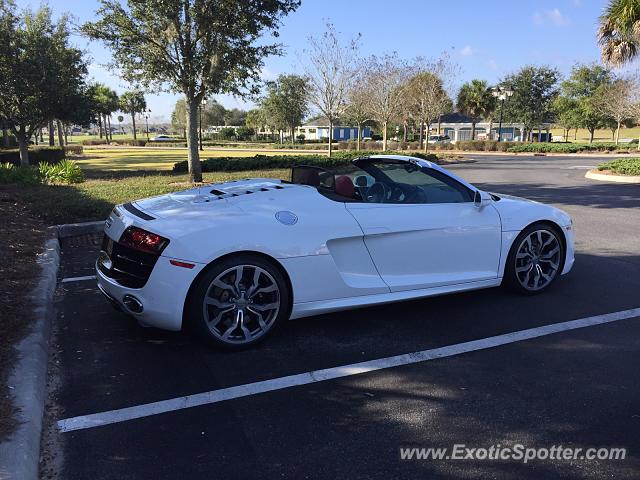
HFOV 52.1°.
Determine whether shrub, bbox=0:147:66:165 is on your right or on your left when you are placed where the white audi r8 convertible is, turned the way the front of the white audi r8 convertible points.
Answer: on your left

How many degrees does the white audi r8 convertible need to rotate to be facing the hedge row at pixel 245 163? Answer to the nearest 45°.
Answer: approximately 45° to its left

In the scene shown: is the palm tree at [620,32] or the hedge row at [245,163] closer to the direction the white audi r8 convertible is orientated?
the palm tree

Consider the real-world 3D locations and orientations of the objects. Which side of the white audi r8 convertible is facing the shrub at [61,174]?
left

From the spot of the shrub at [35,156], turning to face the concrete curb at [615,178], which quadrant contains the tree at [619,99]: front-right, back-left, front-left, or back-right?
front-left

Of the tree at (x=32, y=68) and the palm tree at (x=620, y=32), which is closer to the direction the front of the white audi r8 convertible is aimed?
the palm tree

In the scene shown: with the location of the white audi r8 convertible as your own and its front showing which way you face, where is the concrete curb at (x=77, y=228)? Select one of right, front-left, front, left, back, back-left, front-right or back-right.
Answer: left

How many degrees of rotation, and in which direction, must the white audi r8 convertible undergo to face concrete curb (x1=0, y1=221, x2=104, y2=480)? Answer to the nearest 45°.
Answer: approximately 180°

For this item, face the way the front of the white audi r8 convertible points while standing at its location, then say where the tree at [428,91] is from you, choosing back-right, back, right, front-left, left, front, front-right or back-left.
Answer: front-left

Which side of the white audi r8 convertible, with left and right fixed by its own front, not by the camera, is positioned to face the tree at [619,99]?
front

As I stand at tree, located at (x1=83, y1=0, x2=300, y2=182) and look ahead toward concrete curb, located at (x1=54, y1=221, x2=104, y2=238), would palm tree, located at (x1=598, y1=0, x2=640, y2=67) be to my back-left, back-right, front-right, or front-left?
back-left

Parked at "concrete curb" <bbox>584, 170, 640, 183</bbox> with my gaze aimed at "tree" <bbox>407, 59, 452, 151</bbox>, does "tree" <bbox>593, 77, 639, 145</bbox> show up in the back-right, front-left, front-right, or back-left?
front-right

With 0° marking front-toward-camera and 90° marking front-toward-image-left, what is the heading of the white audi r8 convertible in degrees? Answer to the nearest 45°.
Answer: approximately 225°

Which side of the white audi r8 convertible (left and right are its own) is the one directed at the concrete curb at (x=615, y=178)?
front

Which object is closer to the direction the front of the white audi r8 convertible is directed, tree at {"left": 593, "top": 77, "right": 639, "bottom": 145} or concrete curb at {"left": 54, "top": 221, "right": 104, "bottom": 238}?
the tree
